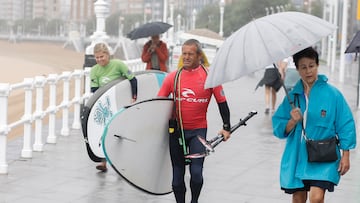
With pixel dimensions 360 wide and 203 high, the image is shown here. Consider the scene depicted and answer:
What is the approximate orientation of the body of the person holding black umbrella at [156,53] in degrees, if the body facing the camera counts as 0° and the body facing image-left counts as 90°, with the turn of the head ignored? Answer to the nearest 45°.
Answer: approximately 0°

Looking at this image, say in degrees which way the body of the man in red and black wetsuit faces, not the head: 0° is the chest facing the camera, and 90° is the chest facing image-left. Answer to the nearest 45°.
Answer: approximately 0°

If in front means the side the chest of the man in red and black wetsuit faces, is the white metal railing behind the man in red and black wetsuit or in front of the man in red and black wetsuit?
behind

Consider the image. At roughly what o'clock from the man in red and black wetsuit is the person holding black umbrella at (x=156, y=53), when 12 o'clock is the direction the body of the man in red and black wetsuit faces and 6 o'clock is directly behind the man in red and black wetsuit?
The person holding black umbrella is roughly at 6 o'clock from the man in red and black wetsuit.

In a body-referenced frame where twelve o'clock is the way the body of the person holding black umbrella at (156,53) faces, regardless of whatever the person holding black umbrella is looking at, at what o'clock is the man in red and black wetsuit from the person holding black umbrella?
The man in red and black wetsuit is roughly at 12 o'clock from the person holding black umbrella.

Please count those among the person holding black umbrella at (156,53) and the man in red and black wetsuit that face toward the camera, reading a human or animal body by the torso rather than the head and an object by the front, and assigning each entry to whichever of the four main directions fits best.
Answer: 2

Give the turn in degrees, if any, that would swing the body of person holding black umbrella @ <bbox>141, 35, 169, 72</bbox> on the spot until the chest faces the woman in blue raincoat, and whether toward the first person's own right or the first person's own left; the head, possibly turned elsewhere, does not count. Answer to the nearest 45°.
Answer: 0° — they already face them

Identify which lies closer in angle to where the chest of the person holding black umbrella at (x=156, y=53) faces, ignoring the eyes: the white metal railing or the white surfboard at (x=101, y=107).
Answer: the white surfboard

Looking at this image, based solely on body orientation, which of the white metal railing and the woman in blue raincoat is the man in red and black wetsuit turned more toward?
the woman in blue raincoat
